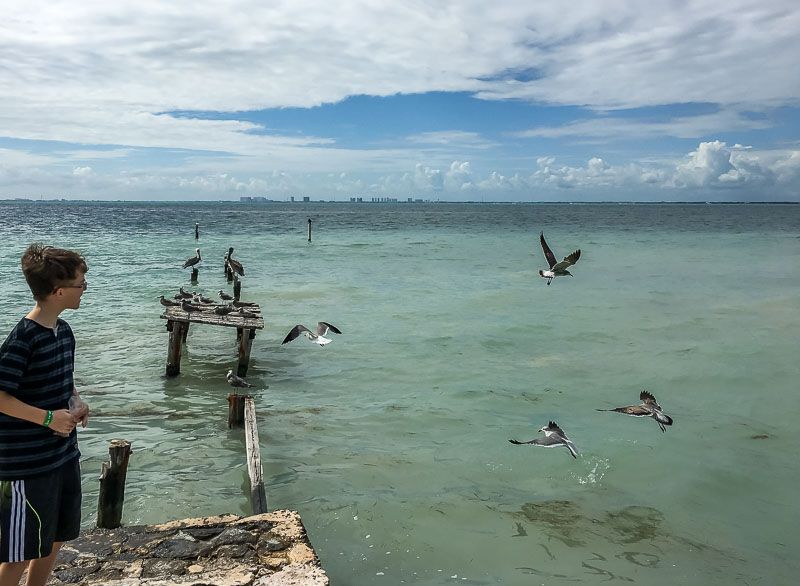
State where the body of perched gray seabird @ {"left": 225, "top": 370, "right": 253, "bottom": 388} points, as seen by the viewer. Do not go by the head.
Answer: to the viewer's left

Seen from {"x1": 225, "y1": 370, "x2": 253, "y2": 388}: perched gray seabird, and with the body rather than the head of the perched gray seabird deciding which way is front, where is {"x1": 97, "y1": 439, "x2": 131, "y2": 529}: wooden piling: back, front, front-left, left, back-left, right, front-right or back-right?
left

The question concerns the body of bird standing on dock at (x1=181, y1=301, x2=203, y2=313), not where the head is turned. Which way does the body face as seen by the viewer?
to the viewer's left

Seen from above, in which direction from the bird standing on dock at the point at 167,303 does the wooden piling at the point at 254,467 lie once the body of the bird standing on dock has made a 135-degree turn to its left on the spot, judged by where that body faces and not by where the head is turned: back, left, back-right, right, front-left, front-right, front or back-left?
front-right

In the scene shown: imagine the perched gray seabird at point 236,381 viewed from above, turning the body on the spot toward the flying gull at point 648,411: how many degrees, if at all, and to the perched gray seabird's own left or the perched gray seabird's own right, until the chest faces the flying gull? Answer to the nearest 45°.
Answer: approximately 135° to the perched gray seabird's own left

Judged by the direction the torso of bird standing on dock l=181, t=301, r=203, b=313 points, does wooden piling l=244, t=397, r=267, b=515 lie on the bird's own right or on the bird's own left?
on the bird's own left

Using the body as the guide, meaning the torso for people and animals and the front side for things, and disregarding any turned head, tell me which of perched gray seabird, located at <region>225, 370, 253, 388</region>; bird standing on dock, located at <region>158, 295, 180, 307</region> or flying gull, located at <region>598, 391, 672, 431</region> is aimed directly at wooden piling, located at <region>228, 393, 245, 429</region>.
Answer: the flying gull

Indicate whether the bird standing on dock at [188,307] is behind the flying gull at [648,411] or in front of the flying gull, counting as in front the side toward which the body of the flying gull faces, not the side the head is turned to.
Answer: in front

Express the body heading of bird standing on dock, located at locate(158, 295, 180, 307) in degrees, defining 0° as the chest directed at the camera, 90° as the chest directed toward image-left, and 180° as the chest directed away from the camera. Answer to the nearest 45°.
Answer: approximately 90°

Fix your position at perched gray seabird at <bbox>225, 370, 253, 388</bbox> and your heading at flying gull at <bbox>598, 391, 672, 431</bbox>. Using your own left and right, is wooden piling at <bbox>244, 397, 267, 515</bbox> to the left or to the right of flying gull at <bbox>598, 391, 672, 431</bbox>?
right

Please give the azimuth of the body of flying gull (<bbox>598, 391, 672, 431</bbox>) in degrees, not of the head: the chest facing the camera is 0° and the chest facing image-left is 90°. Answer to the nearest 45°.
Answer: approximately 90°
